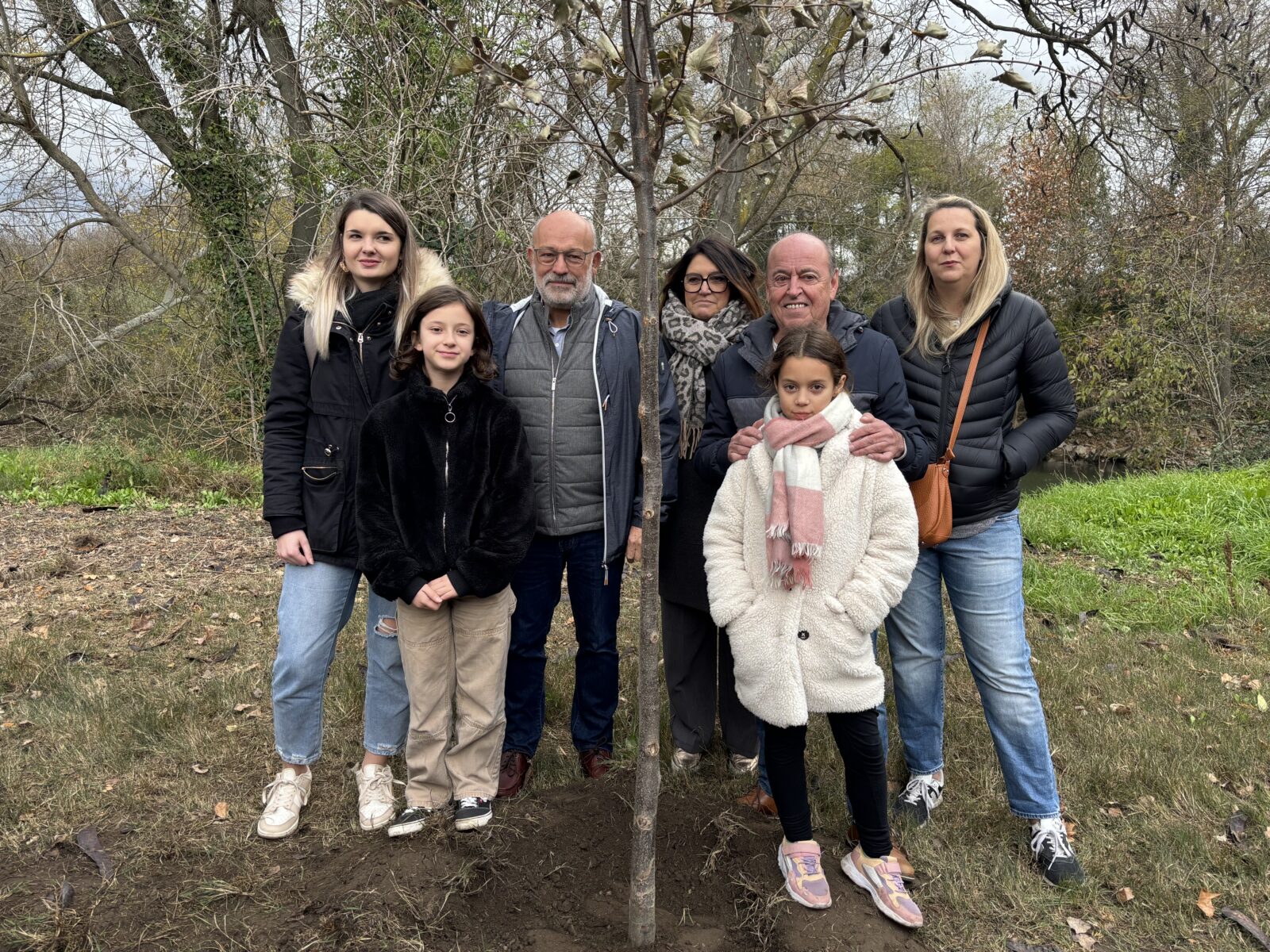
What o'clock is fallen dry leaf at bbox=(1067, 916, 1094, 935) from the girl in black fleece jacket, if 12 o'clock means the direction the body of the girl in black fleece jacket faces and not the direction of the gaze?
The fallen dry leaf is roughly at 10 o'clock from the girl in black fleece jacket.

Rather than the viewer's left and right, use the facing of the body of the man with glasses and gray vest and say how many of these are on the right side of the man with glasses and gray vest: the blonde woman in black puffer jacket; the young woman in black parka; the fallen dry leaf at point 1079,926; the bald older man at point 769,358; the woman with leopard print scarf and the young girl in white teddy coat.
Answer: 1

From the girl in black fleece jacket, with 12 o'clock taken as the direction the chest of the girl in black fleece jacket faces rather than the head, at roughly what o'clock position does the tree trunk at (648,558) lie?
The tree trunk is roughly at 11 o'clock from the girl in black fleece jacket.

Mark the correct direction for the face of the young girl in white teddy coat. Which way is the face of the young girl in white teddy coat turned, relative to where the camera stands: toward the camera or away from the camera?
toward the camera

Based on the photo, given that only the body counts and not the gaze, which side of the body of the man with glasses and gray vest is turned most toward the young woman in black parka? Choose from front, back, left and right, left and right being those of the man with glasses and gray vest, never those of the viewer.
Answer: right

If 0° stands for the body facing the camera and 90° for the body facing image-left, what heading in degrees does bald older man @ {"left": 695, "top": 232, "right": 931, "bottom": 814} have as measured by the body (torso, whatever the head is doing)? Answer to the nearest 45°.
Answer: approximately 0°

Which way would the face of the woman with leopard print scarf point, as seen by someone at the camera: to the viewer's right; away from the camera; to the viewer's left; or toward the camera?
toward the camera

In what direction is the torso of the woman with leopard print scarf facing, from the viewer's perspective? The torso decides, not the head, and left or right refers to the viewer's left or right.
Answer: facing the viewer

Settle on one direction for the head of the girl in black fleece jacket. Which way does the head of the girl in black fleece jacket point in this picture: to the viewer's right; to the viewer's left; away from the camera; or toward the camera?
toward the camera

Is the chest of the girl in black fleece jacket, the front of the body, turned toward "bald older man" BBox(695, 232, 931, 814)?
no

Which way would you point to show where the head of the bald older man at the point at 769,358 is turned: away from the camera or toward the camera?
toward the camera

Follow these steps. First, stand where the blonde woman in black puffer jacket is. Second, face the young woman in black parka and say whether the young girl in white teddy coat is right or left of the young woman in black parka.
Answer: left

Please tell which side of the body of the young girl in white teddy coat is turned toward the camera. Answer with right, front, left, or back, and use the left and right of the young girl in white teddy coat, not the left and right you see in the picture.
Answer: front
